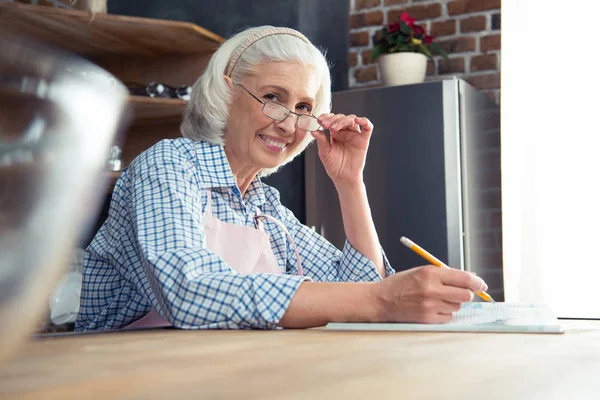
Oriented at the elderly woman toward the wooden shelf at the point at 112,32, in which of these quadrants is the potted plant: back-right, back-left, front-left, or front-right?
front-right

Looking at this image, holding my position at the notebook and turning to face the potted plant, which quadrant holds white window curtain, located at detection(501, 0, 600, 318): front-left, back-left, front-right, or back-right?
front-right

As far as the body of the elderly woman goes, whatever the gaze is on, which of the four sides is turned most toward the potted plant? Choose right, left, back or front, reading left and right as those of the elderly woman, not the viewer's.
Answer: left

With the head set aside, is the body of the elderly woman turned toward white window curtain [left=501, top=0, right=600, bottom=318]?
no

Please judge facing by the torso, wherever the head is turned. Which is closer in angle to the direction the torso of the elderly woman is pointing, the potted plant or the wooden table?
the wooden table

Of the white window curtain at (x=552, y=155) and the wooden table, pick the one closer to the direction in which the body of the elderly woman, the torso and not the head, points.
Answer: the wooden table

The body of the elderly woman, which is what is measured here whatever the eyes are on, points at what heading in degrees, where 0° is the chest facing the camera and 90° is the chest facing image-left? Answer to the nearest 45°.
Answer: approximately 315°

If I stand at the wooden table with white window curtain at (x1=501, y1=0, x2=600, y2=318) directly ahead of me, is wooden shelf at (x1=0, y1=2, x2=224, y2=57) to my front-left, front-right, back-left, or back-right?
front-left

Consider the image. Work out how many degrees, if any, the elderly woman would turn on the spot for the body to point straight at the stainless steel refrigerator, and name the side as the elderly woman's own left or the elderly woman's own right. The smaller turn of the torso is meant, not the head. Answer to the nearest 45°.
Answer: approximately 90° to the elderly woman's own left

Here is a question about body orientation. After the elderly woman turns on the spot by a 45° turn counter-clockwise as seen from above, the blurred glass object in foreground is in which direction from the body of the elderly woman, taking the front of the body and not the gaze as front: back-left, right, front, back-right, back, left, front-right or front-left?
right
